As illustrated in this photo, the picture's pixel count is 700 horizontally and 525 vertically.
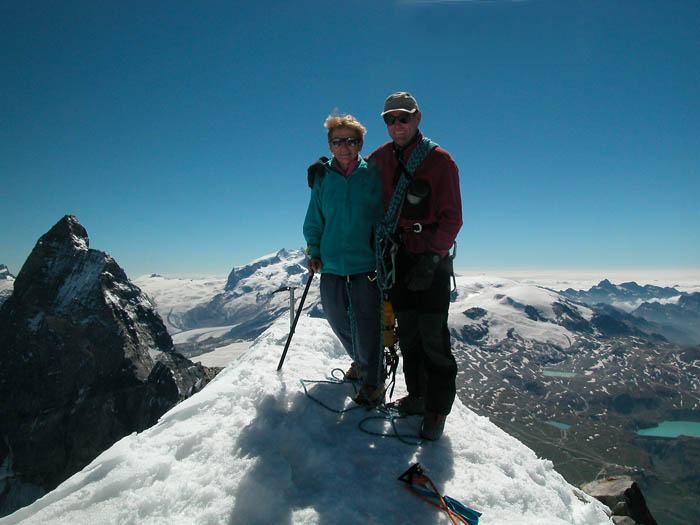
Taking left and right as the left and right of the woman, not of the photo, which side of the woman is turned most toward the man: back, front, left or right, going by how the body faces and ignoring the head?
left
